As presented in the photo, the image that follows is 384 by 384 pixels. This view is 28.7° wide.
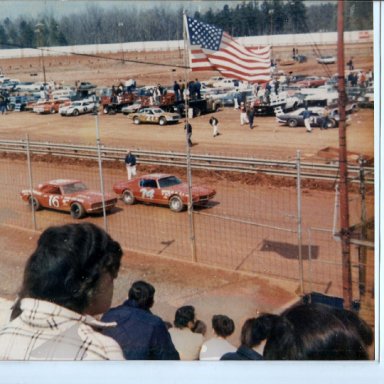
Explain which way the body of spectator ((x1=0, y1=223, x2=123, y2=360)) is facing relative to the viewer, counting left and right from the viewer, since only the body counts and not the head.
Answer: facing away from the viewer and to the right of the viewer

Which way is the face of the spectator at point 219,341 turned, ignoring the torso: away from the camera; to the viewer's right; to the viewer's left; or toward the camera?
away from the camera

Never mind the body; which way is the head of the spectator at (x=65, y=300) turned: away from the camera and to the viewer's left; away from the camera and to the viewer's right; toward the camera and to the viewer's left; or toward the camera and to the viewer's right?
away from the camera and to the viewer's right

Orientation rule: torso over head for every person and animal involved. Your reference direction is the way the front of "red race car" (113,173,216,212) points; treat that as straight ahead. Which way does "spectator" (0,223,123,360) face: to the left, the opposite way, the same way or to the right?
to the left

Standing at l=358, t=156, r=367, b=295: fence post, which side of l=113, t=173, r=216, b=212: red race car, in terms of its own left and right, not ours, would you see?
front

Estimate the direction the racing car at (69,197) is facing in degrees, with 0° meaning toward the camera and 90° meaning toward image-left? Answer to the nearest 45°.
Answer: approximately 315°

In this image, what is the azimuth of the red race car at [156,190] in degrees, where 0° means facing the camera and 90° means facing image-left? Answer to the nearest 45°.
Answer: approximately 315°
